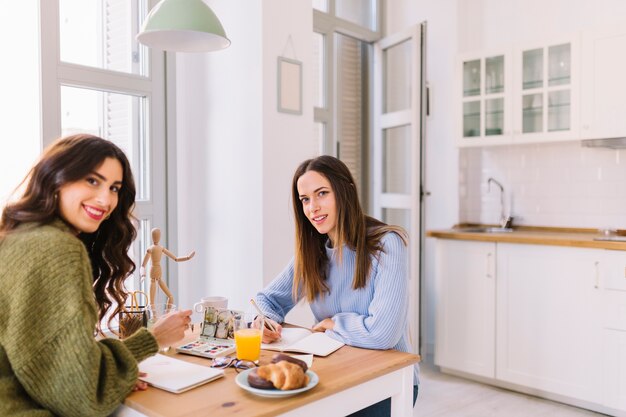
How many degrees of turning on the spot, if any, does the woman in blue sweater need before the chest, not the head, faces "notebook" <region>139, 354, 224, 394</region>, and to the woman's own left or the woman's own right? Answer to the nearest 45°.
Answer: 0° — they already face it

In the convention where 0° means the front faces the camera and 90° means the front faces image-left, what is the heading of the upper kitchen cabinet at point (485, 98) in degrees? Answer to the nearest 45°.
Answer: approximately 45°

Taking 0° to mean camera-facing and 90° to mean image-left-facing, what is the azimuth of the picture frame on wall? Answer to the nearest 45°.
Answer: approximately 315°

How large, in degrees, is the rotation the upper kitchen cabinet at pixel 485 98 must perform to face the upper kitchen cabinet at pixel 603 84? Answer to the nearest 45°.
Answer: approximately 90° to its left
